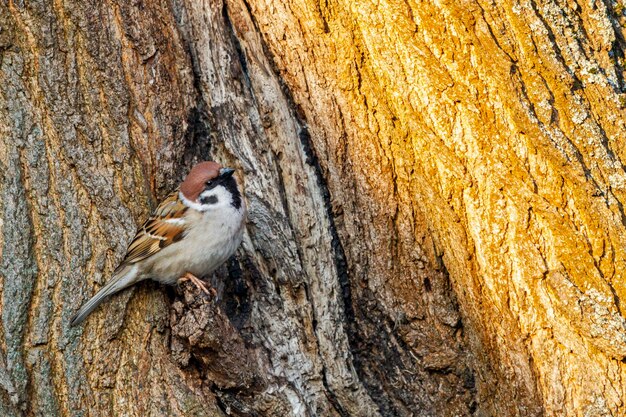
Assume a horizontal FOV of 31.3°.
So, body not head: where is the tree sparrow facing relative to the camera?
to the viewer's right
